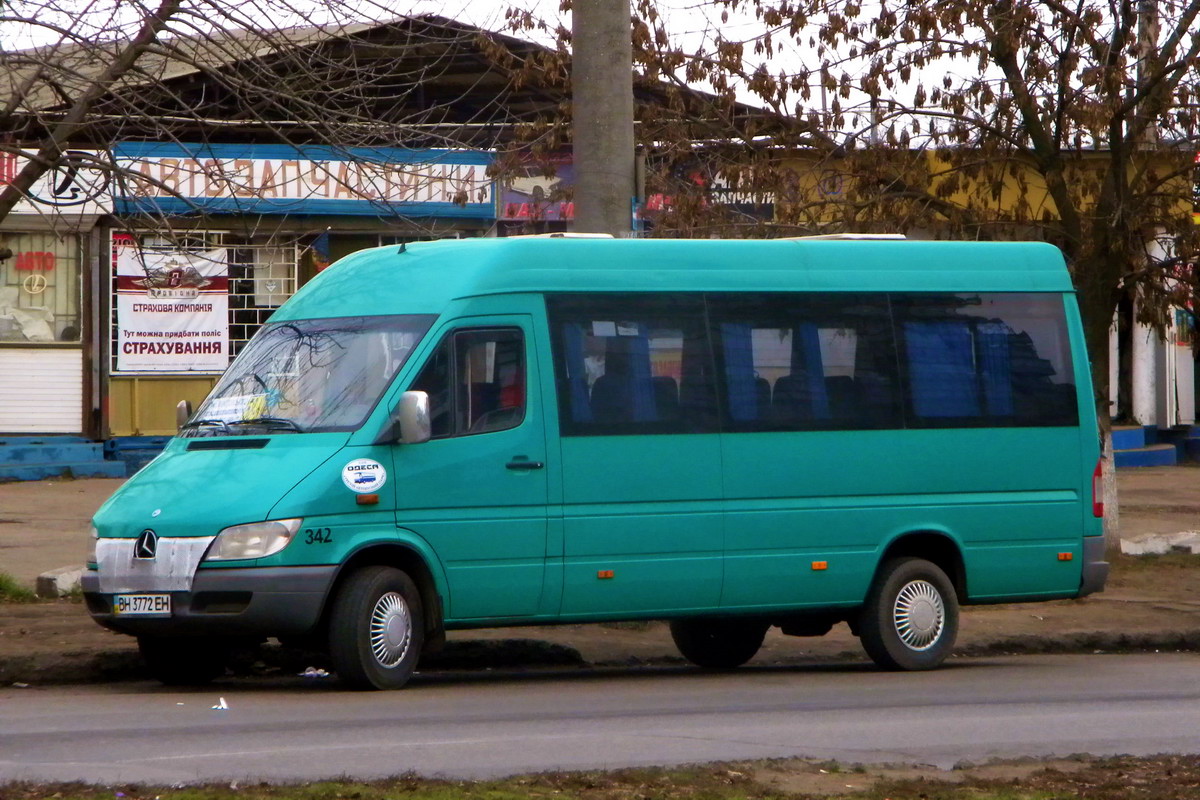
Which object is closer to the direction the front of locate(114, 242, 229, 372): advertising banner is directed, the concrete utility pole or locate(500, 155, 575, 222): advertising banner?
the concrete utility pole

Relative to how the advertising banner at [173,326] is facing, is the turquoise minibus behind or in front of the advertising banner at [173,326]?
in front

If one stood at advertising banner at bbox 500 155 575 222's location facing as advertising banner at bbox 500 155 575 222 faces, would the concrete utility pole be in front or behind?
in front

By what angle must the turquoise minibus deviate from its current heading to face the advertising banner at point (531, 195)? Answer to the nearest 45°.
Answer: approximately 135° to its right

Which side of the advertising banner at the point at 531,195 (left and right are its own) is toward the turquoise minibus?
front

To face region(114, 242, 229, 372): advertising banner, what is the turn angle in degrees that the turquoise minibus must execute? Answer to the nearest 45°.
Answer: approximately 90° to its right

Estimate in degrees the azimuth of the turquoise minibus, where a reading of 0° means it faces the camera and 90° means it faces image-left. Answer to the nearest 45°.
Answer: approximately 45°

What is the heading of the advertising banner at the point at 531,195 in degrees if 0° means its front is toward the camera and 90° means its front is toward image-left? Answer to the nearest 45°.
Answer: approximately 0°

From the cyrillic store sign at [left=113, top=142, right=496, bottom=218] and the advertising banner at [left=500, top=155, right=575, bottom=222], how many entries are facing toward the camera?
2

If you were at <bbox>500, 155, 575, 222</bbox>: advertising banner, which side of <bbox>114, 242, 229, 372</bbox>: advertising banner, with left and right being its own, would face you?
left
